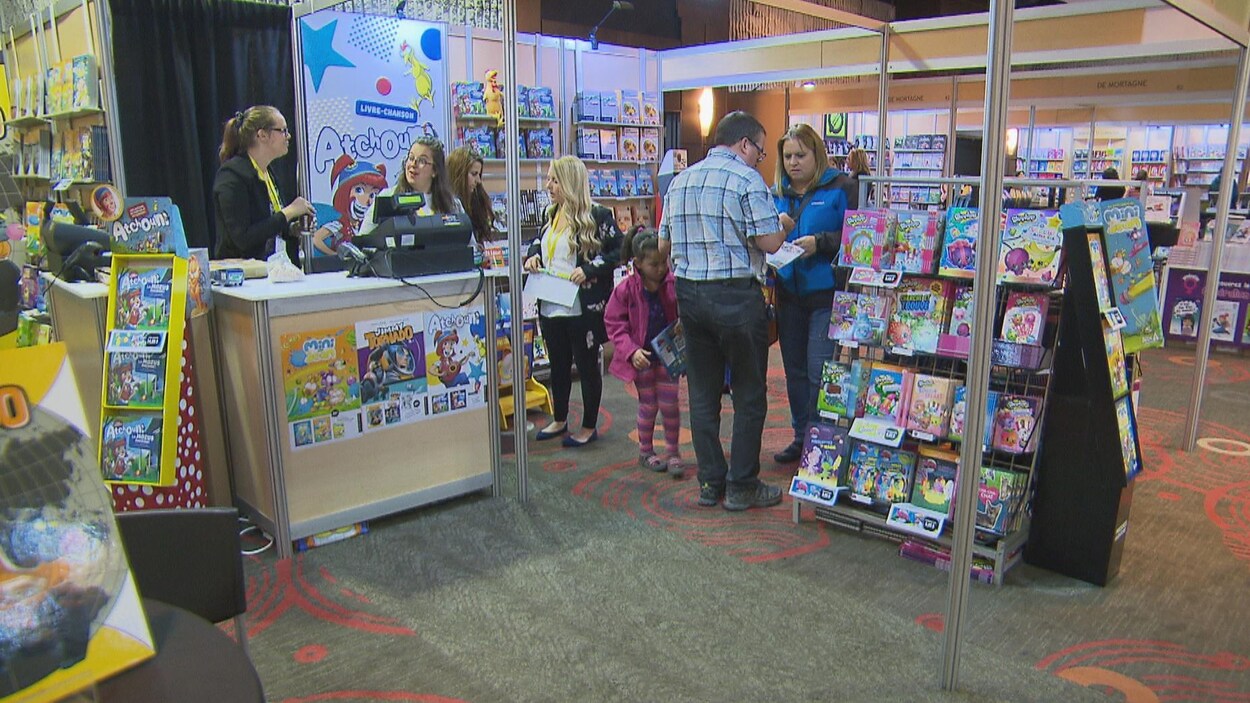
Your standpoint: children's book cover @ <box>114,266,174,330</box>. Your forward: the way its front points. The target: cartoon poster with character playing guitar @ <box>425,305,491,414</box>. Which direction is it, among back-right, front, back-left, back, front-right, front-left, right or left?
left

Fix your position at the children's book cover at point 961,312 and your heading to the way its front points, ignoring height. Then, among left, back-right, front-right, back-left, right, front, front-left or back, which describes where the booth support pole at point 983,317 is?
front-left

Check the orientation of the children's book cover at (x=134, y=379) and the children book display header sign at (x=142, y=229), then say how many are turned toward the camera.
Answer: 2

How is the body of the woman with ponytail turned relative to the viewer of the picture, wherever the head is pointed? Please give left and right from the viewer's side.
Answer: facing to the right of the viewer

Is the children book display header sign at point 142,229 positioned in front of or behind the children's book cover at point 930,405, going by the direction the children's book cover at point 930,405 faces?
in front

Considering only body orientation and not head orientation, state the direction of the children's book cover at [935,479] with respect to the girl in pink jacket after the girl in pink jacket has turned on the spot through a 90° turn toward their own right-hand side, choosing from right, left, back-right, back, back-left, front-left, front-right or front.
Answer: left

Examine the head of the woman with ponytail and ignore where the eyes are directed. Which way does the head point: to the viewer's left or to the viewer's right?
to the viewer's right

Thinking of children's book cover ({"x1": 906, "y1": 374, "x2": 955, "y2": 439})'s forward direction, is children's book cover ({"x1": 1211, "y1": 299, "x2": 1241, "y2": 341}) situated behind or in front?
behind

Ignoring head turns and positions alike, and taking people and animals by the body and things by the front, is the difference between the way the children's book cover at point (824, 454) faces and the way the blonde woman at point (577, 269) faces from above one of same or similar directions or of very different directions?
same or similar directions

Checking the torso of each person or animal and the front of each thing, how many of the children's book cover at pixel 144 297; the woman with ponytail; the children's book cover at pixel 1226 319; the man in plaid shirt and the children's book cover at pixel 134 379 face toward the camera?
3

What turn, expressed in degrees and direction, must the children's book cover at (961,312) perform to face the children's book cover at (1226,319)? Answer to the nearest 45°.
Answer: approximately 135° to its right

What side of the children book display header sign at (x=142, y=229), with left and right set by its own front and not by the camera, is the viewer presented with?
front

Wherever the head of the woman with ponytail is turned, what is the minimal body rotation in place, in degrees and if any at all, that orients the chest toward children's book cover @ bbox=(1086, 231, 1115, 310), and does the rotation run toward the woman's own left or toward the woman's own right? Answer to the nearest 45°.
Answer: approximately 45° to the woman's own right

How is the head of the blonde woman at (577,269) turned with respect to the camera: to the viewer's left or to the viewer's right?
to the viewer's left

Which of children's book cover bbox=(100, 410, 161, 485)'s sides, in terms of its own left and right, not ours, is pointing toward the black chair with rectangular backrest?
front

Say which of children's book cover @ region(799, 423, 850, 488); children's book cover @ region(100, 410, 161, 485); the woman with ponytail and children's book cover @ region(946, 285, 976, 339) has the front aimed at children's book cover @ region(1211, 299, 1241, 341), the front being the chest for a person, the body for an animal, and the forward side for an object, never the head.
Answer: the woman with ponytail

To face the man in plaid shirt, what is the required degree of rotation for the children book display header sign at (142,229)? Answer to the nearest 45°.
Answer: approximately 90° to its left
